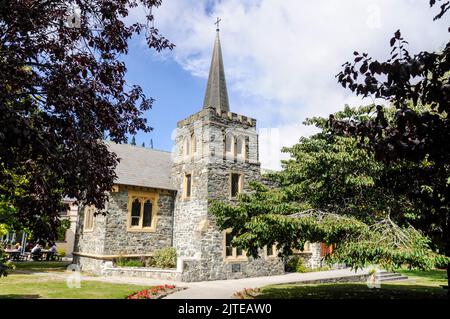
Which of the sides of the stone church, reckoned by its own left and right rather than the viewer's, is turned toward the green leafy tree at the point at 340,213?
front

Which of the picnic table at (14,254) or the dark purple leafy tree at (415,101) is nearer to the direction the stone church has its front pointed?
the dark purple leafy tree

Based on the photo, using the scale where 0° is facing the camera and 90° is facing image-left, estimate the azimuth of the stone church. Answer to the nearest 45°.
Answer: approximately 315°

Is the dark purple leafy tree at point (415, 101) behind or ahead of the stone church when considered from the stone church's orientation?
ahead

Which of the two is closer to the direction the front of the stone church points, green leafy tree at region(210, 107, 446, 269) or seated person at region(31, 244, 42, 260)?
the green leafy tree

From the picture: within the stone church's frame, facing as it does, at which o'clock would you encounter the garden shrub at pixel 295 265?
The garden shrub is roughly at 10 o'clock from the stone church.

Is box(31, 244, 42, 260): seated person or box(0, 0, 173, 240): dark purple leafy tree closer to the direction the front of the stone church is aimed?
the dark purple leafy tree

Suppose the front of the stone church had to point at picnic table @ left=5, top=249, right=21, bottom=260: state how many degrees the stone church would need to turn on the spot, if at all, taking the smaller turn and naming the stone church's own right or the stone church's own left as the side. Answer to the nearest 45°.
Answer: approximately 180°

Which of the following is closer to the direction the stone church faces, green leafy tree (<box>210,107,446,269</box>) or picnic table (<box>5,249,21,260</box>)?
the green leafy tree
